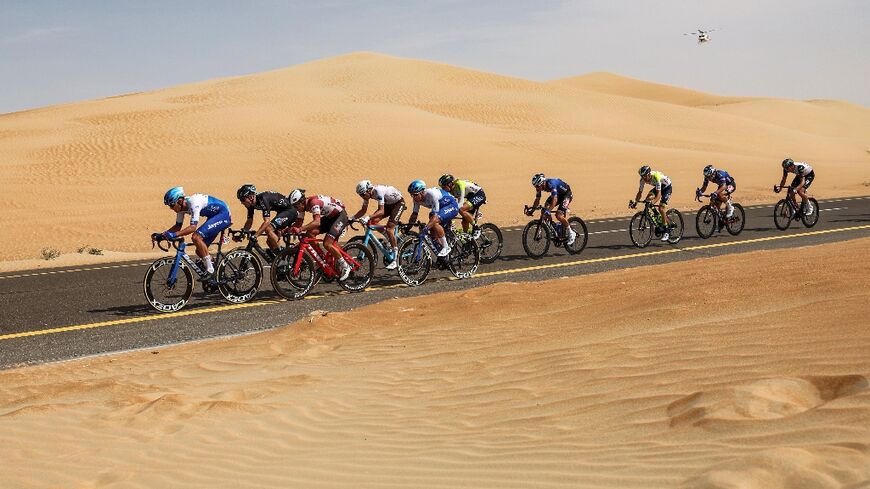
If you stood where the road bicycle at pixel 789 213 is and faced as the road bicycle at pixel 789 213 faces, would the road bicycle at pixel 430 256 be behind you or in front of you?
in front

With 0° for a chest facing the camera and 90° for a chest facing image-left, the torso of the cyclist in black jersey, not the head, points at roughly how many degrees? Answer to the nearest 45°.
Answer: approximately 45°

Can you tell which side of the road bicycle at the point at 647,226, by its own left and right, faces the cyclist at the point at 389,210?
front

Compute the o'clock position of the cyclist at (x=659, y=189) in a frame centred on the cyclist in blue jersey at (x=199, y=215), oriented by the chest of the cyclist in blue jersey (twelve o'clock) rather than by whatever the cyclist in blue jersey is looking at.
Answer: The cyclist is roughly at 7 o'clock from the cyclist in blue jersey.

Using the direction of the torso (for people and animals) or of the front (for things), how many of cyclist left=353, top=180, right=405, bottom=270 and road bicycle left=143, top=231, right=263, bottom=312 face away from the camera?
0

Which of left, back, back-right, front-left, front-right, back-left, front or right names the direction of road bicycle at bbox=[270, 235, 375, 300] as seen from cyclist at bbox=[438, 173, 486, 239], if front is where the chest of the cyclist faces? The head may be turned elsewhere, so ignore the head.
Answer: front

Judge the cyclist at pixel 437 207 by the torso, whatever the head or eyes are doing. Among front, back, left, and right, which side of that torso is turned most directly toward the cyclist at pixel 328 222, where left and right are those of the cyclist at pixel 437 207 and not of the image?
front

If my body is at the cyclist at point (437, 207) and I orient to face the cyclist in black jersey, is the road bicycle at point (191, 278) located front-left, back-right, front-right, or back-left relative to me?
front-left

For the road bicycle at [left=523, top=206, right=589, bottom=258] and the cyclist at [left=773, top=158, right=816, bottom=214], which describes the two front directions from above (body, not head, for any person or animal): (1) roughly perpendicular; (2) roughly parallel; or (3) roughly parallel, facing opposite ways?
roughly parallel

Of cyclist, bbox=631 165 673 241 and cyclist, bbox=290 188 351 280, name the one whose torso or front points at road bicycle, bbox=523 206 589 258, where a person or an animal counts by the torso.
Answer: cyclist, bbox=631 165 673 241

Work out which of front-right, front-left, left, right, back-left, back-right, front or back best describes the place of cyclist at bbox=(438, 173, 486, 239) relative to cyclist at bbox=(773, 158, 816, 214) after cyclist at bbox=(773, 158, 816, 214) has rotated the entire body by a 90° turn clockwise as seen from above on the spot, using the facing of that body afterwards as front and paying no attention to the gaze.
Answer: left

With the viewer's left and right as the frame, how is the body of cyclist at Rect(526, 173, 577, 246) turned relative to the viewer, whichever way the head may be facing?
facing the viewer and to the left of the viewer

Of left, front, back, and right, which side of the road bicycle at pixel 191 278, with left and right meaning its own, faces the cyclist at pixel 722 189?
back

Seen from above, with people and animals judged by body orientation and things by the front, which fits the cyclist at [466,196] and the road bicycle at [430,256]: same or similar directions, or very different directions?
same or similar directions

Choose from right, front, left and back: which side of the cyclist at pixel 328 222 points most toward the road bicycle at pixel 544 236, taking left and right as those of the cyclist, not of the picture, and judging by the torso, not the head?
back

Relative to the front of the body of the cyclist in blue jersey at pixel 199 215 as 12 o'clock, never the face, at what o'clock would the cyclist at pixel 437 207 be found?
The cyclist is roughly at 7 o'clock from the cyclist in blue jersey.

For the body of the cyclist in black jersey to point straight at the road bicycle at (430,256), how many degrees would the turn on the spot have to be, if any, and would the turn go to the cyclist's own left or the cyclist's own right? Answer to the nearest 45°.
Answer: approximately 135° to the cyclist's own left

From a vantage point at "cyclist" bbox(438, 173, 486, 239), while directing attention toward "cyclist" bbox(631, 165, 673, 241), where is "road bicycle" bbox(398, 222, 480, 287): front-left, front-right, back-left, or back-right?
back-right

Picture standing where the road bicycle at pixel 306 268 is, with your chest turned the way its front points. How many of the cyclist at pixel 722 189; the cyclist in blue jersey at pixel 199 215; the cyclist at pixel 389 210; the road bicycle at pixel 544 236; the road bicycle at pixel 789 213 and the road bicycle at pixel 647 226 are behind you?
5

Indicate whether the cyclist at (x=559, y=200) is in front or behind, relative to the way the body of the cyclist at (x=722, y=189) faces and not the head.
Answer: in front

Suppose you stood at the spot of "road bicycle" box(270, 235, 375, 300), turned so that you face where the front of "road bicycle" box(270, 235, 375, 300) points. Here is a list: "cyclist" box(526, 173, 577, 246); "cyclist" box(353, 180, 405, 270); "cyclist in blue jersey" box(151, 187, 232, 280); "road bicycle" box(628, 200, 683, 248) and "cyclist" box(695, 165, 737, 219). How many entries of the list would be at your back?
4
